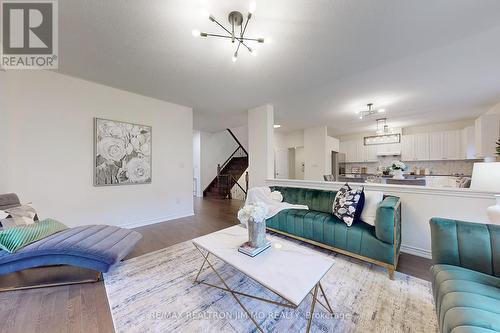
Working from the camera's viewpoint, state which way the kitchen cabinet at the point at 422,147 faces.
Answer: facing the viewer

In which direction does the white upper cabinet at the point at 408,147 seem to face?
toward the camera

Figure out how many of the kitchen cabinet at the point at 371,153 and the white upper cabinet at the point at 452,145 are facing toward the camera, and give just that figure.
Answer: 2

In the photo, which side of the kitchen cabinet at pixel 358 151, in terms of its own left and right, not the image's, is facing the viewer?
front

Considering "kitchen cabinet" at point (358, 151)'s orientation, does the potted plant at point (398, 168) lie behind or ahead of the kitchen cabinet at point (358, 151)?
ahead

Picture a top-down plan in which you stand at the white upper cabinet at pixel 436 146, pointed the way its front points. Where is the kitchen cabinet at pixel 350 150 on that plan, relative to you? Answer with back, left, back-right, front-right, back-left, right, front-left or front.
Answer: right

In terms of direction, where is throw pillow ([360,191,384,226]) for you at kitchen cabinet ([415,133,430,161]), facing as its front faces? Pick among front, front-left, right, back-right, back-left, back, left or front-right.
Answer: front

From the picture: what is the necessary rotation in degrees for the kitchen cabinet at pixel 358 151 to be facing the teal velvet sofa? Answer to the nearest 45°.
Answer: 0° — it already faces it

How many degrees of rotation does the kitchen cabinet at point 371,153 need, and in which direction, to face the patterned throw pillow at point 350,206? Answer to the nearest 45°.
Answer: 0° — it already faces it

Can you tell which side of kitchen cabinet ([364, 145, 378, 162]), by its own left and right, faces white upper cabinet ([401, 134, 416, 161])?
left

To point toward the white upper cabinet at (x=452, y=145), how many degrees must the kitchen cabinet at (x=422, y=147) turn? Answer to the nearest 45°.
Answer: approximately 90° to its left

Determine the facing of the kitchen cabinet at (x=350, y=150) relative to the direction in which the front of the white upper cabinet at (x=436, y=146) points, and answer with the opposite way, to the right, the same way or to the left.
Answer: the same way

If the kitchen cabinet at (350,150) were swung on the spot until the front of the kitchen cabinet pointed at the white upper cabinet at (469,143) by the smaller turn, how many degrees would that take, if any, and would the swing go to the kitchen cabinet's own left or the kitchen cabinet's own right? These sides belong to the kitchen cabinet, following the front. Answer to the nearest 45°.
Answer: approximately 45° to the kitchen cabinet's own left

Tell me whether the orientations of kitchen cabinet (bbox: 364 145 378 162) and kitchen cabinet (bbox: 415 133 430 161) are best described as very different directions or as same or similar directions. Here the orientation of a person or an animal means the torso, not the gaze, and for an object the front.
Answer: same or similar directions

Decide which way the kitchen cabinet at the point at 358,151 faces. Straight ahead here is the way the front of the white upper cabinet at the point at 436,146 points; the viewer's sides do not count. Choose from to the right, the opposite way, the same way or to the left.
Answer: the same way

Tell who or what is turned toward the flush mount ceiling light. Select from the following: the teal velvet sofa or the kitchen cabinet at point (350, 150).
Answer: the kitchen cabinet

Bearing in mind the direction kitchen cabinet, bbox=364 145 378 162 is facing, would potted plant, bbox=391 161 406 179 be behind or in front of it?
in front

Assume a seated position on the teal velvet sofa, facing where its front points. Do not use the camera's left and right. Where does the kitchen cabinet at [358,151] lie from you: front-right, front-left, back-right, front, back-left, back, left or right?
back-right

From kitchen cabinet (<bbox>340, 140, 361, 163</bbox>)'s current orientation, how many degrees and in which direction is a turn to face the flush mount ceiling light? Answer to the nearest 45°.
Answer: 0° — it already faces it

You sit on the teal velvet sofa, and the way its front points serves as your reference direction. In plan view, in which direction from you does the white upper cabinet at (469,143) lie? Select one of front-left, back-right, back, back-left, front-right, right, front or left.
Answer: back
